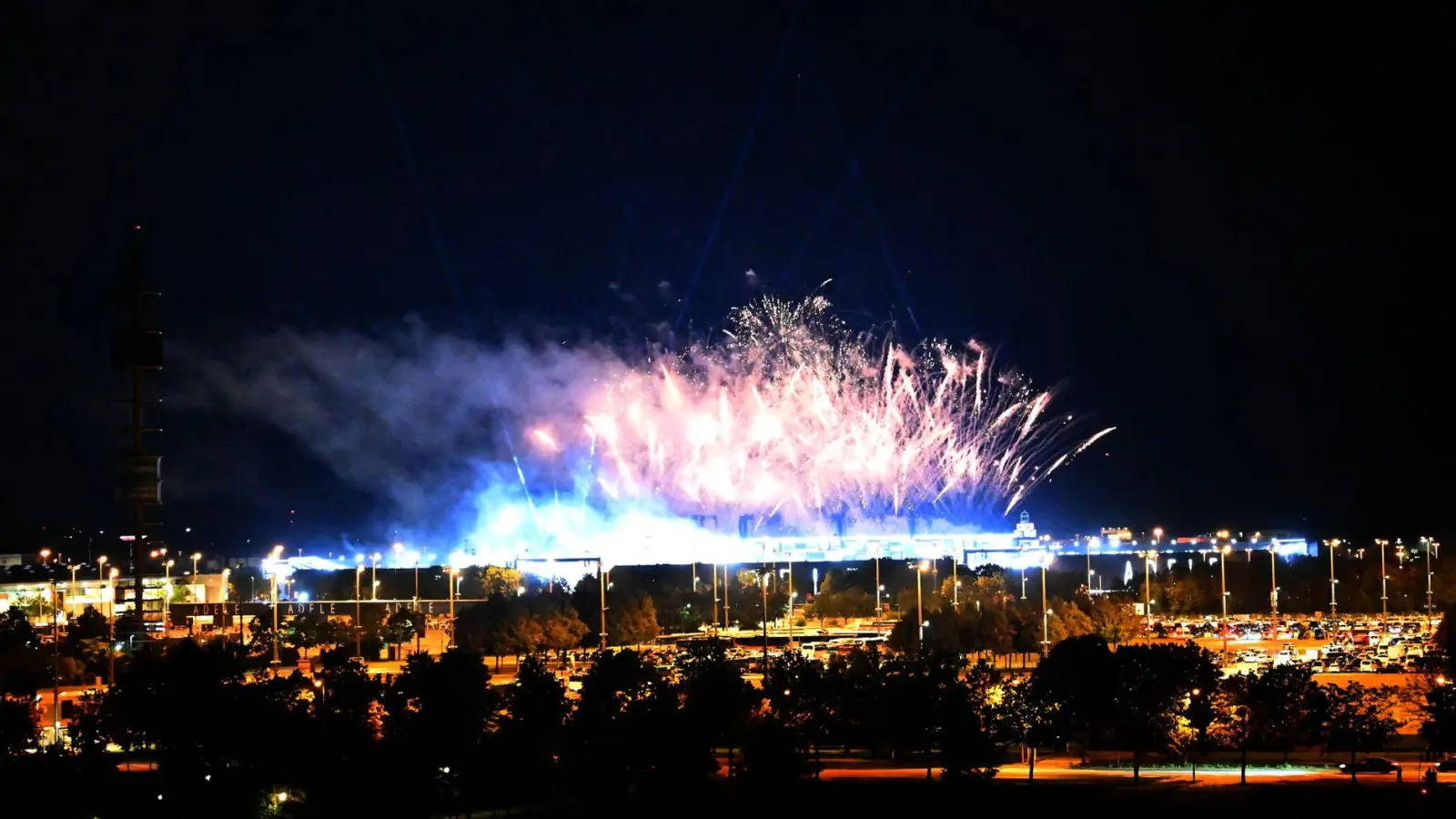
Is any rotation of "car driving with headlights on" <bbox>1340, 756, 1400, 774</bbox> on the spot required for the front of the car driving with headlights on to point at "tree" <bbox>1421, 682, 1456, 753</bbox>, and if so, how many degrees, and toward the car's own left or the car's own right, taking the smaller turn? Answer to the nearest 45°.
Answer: approximately 135° to the car's own right

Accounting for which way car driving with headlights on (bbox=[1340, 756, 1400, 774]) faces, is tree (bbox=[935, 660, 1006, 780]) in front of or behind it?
in front

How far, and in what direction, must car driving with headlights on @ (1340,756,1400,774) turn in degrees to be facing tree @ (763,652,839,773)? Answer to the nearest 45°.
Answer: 0° — it already faces it

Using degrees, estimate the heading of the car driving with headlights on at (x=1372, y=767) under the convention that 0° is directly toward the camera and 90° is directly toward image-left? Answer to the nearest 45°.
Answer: approximately 90°

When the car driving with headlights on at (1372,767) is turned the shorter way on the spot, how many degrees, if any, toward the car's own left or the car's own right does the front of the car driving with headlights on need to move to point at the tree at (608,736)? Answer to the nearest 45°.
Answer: approximately 45° to the car's own left

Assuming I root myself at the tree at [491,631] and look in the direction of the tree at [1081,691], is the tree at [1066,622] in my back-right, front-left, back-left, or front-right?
front-left

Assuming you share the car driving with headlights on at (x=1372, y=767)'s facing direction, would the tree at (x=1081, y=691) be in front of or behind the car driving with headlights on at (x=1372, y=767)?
in front

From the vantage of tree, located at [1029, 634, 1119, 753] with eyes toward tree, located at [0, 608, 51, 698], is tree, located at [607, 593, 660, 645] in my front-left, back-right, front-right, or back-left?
front-right

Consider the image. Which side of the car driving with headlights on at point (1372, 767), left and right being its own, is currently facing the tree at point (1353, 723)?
right

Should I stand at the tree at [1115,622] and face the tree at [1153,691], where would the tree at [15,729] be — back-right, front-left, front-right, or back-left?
front-right

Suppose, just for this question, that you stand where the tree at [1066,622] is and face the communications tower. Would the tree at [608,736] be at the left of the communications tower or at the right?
left

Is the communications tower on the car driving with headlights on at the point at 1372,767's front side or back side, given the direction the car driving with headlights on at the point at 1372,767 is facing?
on the front side
